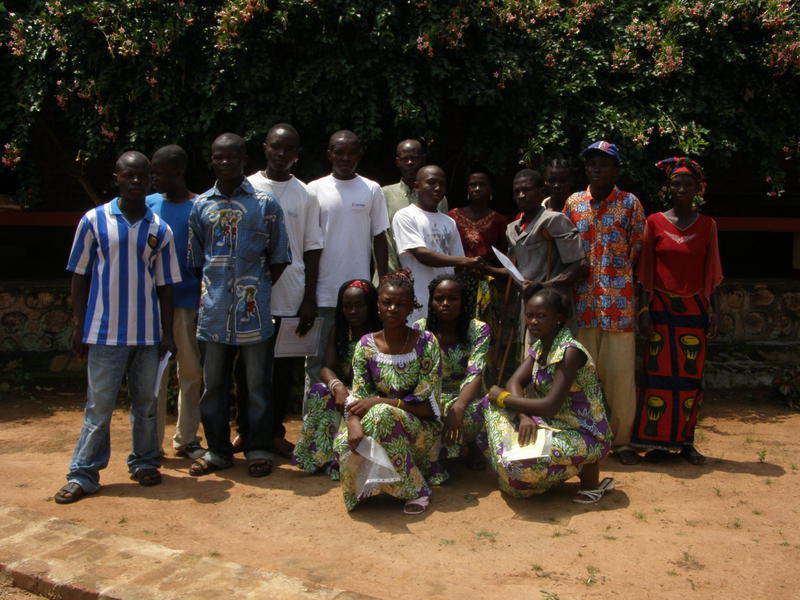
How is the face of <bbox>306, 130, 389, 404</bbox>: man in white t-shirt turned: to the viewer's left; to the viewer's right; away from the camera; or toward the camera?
toward the camera

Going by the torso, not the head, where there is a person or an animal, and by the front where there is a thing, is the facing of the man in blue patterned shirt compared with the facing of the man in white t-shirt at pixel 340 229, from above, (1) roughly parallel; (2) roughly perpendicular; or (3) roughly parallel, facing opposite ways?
roughly parallel

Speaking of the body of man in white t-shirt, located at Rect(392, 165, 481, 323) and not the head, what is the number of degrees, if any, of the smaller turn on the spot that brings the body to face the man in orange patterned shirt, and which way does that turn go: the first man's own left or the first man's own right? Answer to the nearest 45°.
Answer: approximately 45° to the first man's own left

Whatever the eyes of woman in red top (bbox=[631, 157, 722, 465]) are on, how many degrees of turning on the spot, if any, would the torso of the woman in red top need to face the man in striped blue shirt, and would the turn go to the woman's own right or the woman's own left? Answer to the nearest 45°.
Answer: approximately 45° to the woman's own right

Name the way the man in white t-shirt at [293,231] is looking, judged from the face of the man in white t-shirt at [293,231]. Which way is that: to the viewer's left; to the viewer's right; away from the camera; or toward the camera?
toward the camera

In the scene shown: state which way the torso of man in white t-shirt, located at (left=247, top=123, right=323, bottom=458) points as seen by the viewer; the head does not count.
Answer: toward the camera

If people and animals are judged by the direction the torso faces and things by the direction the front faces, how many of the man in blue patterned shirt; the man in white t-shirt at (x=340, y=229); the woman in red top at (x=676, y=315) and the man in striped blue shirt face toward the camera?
4

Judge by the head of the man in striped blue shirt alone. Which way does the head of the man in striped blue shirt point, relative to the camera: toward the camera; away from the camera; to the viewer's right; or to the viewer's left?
toward the camera

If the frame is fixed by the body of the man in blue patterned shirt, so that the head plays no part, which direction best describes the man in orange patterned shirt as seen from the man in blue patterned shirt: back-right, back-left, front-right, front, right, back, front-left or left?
left

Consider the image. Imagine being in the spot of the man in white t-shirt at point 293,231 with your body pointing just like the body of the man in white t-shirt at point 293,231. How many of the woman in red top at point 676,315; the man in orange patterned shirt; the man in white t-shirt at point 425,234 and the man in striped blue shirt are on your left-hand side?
3

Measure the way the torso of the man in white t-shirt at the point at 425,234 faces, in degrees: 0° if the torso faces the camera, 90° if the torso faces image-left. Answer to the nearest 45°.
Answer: approximately 315°

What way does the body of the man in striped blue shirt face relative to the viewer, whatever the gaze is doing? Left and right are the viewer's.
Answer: facing the viewer

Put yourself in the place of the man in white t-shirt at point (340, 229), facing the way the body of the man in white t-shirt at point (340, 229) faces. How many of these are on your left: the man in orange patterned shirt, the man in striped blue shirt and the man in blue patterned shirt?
1

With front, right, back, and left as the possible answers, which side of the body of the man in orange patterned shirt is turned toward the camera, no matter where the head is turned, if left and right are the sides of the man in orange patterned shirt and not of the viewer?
front

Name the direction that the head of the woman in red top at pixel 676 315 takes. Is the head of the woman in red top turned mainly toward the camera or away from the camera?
toward the camera

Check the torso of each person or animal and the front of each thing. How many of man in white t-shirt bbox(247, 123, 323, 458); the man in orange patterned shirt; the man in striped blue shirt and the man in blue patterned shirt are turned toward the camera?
4

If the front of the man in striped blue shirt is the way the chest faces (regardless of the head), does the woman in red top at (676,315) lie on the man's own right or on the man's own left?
on the man's own left
